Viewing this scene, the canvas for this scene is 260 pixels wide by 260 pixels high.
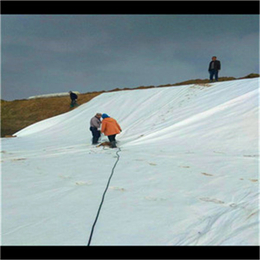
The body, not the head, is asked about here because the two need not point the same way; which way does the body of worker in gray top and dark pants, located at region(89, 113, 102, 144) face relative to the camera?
to the viewer's right

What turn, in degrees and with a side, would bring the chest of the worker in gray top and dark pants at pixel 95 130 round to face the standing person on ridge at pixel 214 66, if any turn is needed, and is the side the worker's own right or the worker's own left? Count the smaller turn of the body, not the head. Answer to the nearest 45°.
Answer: approximately 45° to the worker's own left

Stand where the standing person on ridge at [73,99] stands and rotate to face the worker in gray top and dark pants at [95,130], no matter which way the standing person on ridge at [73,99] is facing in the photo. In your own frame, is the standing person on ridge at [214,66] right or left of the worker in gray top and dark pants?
left

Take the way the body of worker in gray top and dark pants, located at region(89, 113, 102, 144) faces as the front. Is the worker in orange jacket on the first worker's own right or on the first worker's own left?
on the first worker's own right

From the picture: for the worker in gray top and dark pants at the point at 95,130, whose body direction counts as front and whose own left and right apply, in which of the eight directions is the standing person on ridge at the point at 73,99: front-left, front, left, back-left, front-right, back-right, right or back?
left
